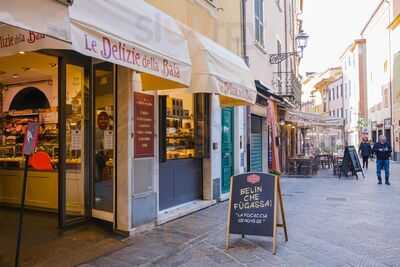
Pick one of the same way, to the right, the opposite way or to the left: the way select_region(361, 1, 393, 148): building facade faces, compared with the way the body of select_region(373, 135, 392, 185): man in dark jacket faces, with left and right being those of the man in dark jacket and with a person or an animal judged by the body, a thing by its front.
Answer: to the right

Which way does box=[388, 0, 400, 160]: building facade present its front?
to the viewer's left

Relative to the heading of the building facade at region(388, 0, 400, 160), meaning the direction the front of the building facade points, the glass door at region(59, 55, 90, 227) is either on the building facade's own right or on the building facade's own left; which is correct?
on the building facade's own left

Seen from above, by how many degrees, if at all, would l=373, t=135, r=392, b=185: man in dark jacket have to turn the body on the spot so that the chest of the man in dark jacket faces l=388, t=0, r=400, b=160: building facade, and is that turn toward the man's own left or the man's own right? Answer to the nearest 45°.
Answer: approximately 180°

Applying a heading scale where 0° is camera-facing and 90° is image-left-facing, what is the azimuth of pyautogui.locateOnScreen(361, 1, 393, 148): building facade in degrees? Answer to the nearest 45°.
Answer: approximately 90°

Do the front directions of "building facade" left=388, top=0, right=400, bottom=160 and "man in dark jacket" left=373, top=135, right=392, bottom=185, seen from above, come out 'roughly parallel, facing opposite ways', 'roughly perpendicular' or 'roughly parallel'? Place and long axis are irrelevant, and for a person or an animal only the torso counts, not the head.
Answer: roughly perpendicular

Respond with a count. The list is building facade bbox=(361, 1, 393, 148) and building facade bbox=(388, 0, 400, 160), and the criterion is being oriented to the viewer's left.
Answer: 2

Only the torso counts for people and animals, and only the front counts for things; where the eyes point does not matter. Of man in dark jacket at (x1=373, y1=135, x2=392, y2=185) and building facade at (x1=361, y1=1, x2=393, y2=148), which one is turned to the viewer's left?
the building facade

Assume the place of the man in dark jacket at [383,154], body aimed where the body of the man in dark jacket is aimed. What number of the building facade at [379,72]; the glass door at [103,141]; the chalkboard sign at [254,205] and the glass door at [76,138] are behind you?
1

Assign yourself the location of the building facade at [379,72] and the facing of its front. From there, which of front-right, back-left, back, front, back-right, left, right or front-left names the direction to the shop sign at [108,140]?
left

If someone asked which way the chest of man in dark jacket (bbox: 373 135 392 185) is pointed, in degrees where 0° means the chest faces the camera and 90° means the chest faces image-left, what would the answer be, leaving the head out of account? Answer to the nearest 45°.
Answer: approximately 0°

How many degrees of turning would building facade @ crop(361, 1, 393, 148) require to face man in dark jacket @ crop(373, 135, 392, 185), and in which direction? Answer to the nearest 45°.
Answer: approximately 90° to its left
